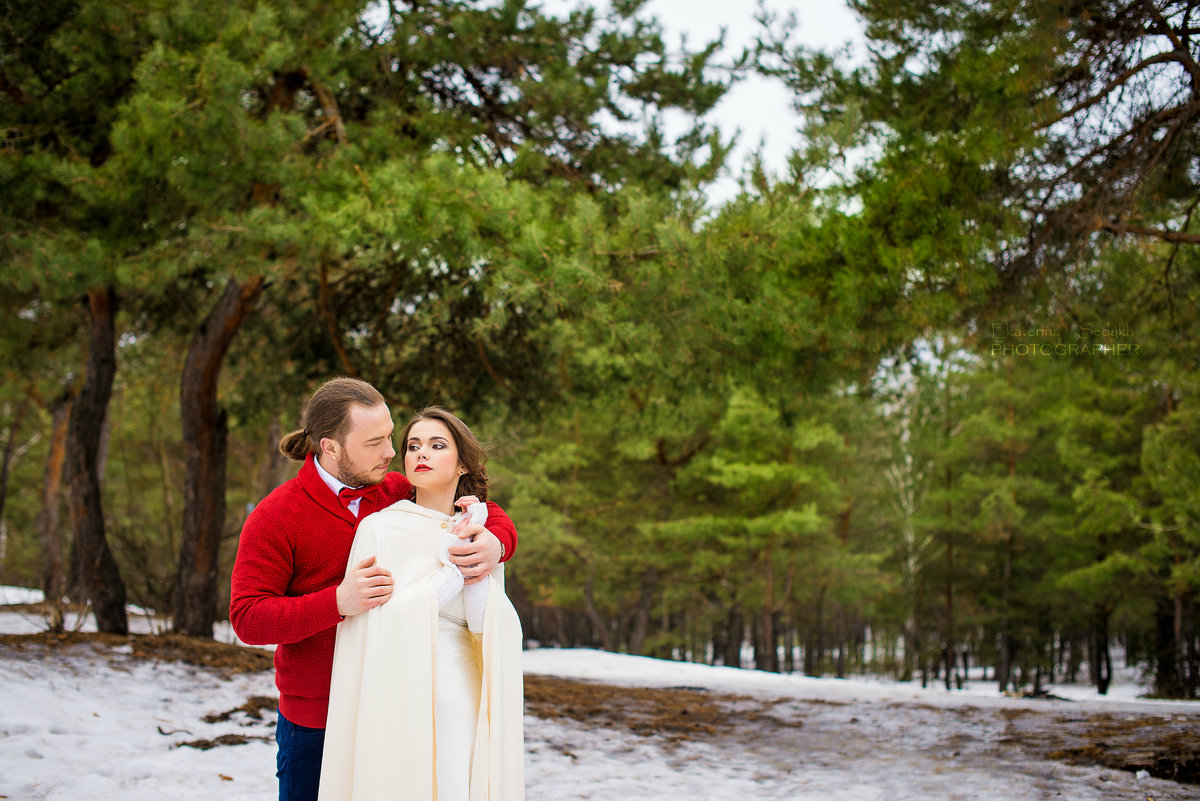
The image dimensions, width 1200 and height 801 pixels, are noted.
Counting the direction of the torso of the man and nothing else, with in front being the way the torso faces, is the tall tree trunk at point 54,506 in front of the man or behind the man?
behind

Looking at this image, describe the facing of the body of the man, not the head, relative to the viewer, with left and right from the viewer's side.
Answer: facing the viewer and to the right of the viewer

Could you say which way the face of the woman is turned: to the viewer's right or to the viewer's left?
to the viewer's left

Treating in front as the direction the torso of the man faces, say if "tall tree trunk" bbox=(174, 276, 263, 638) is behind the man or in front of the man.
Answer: behind

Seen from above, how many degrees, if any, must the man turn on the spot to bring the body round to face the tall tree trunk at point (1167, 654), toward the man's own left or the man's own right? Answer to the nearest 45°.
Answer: approximately 90° to the man's own left

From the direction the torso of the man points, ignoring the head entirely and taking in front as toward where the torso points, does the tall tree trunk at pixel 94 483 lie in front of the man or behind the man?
behind

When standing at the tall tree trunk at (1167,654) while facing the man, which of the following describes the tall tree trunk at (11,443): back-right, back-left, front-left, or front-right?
front-right
